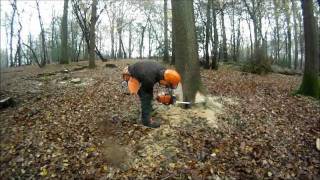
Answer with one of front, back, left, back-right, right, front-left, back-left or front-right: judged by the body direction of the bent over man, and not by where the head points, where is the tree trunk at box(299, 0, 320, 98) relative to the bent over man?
front-left

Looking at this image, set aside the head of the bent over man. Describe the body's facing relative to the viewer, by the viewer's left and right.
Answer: facing to the right of the viewer

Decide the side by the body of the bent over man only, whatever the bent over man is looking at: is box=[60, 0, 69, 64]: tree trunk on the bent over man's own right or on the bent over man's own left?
on the bent over man's own left

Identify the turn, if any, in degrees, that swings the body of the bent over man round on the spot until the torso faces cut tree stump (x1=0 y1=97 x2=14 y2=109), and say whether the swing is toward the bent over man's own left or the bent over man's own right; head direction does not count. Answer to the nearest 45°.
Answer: approximately 135° to the bent over man's own left

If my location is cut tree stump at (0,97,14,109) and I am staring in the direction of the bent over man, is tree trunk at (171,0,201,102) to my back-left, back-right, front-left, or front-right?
front-left

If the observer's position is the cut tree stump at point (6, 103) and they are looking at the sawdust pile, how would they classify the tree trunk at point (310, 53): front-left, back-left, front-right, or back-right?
front-left

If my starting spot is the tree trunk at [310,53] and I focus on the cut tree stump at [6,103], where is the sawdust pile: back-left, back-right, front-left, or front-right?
front-left

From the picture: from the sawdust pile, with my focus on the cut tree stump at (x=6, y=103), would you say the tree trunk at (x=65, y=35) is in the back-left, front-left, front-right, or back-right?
front-right

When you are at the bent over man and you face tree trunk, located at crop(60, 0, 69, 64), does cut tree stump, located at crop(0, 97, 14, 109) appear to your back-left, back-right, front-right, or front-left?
front-left

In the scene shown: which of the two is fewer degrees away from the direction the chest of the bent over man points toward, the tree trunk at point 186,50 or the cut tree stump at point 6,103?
the tree trunk
